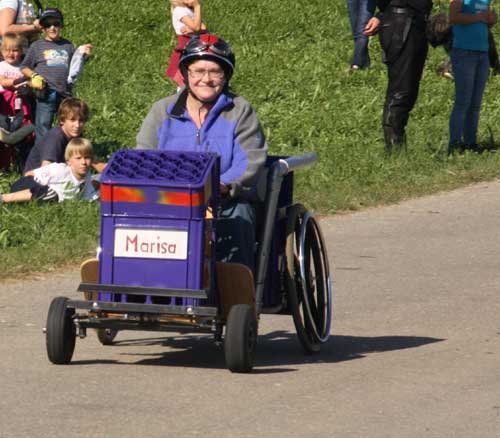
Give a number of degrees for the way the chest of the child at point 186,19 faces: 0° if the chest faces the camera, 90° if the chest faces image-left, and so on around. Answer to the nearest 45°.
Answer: approximately 315°

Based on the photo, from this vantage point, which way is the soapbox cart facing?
toward the camera

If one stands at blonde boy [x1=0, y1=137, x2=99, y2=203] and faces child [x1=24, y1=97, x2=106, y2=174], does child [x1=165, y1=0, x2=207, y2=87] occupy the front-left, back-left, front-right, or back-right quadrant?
front-right

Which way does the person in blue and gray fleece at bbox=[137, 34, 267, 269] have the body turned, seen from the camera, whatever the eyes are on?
toward the camera

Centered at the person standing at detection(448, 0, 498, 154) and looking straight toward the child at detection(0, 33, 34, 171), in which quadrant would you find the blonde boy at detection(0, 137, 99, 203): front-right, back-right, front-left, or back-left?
front-left

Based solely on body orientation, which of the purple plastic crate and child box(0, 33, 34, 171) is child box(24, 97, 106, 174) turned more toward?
the purple plastic crate

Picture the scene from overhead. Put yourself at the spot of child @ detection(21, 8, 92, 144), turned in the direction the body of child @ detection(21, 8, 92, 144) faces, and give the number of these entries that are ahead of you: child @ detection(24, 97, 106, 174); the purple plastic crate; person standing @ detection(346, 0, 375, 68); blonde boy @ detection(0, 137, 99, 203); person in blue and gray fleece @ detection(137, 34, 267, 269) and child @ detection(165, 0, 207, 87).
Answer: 4

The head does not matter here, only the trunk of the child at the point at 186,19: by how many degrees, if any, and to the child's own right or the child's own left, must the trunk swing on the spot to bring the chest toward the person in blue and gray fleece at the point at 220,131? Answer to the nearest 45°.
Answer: approximately 45° to the child's own right

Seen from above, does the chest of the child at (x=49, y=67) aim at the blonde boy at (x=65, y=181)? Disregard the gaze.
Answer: yes

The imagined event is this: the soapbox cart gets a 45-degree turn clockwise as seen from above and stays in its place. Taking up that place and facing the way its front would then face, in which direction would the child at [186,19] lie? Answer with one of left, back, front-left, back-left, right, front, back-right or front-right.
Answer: back-right

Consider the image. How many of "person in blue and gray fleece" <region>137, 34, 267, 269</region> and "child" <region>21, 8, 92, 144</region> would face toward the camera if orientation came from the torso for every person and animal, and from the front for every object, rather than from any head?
2

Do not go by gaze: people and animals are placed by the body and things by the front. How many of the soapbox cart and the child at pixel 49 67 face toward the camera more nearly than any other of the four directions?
2

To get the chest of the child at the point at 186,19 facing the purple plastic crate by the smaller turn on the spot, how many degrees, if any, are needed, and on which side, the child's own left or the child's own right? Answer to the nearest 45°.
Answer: approximately 45° to the child's own right
